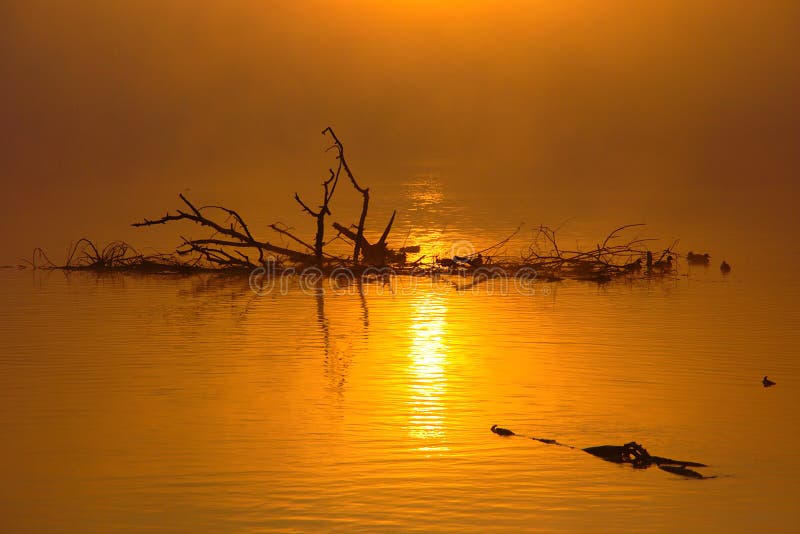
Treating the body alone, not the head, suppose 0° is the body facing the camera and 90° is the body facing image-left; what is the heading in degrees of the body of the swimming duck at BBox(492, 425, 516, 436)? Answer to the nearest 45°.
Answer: approximately 90°

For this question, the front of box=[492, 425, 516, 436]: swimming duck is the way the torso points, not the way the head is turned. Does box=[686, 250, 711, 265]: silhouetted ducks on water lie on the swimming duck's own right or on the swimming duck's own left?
on the swimming duck's own right
